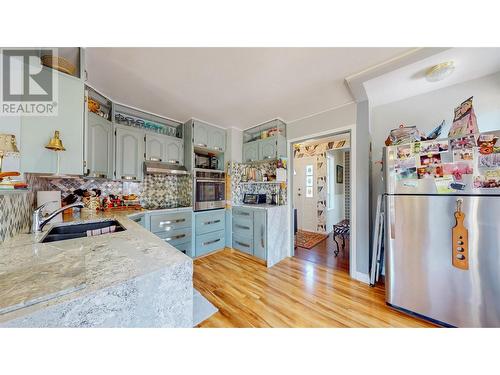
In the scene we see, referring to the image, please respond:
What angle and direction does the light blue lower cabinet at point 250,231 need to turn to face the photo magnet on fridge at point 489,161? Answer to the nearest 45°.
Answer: approximately 90° to its left

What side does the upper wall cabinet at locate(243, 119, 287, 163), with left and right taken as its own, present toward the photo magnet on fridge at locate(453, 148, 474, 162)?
left

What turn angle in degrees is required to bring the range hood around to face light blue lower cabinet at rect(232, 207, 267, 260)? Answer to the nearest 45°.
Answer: approximately 45° to its left

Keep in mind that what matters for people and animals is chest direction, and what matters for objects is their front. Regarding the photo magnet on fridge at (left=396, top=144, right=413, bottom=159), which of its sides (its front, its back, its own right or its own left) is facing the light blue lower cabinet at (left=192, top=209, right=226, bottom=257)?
right
